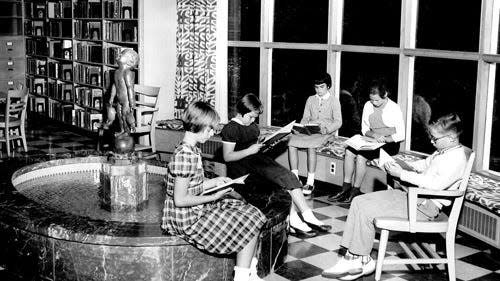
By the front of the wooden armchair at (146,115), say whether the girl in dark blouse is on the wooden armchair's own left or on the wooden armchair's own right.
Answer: on the wooden armchair's own left

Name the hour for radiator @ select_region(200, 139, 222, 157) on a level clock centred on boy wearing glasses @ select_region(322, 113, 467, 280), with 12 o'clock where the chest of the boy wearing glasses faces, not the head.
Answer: The radiator is roughly at 2 o'clock from the boy wearing glasses.

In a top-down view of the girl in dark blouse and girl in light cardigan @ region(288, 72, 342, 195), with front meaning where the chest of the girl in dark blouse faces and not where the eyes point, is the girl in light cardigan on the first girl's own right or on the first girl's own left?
on the first girl's own left

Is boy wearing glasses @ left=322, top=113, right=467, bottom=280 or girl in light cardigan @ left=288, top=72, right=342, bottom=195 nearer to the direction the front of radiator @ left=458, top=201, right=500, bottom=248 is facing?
the boy wearing glasses

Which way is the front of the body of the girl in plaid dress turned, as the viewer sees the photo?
to the viewer's right

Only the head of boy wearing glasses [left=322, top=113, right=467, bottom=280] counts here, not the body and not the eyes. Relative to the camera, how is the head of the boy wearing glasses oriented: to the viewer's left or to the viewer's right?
to the viewer's left

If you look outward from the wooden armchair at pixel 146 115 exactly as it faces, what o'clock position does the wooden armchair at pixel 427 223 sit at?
the wooden armchair at pixel 427 223 is roughly at 10 o'clock from the wooden armchair at pixel 146 115.

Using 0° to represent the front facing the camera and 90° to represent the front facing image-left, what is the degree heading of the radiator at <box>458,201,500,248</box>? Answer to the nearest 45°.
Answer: approximately 45°

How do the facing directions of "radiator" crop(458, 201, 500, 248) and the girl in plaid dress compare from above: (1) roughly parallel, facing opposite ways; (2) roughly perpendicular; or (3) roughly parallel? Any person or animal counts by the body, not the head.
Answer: roughly parallel, facing opposite ways

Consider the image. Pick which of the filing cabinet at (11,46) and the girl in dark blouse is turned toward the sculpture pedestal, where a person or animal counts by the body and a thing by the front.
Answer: the filing cabinet

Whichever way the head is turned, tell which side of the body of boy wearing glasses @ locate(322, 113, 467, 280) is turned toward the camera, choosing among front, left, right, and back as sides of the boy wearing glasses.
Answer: left

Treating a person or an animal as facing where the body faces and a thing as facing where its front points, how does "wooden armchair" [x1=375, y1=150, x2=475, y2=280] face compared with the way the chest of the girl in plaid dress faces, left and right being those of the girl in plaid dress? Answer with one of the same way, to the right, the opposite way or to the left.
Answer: the opposite way

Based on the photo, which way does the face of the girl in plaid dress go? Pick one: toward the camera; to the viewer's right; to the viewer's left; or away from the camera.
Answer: to the viewer's right

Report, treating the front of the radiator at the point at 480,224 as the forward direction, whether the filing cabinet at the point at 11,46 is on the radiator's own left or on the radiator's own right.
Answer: on the radiator's own right

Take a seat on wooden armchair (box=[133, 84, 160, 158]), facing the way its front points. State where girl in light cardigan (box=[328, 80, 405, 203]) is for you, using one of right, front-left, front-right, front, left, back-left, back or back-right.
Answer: left

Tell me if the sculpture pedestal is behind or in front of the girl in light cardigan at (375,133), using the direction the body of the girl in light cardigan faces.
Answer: in front
